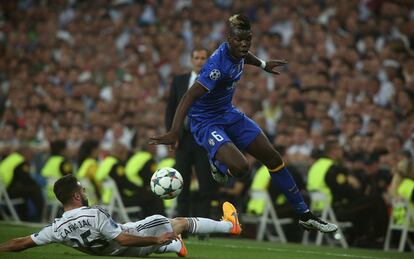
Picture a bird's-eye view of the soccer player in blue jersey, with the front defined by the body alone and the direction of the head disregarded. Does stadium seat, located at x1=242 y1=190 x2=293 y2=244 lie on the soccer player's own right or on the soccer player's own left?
on the soccer player's own left

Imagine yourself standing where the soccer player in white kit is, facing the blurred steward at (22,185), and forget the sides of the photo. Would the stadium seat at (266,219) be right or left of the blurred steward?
right

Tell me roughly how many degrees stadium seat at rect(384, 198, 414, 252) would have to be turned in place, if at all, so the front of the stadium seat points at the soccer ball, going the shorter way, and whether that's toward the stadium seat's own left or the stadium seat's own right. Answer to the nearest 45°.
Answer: approximately 180°

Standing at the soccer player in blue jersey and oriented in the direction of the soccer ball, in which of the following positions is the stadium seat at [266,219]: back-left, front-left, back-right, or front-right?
back-right

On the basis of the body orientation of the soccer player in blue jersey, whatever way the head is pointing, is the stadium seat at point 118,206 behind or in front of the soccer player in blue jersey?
behind

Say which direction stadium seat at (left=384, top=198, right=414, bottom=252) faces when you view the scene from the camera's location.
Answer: facing away from the viewer and to the right of the viewer
